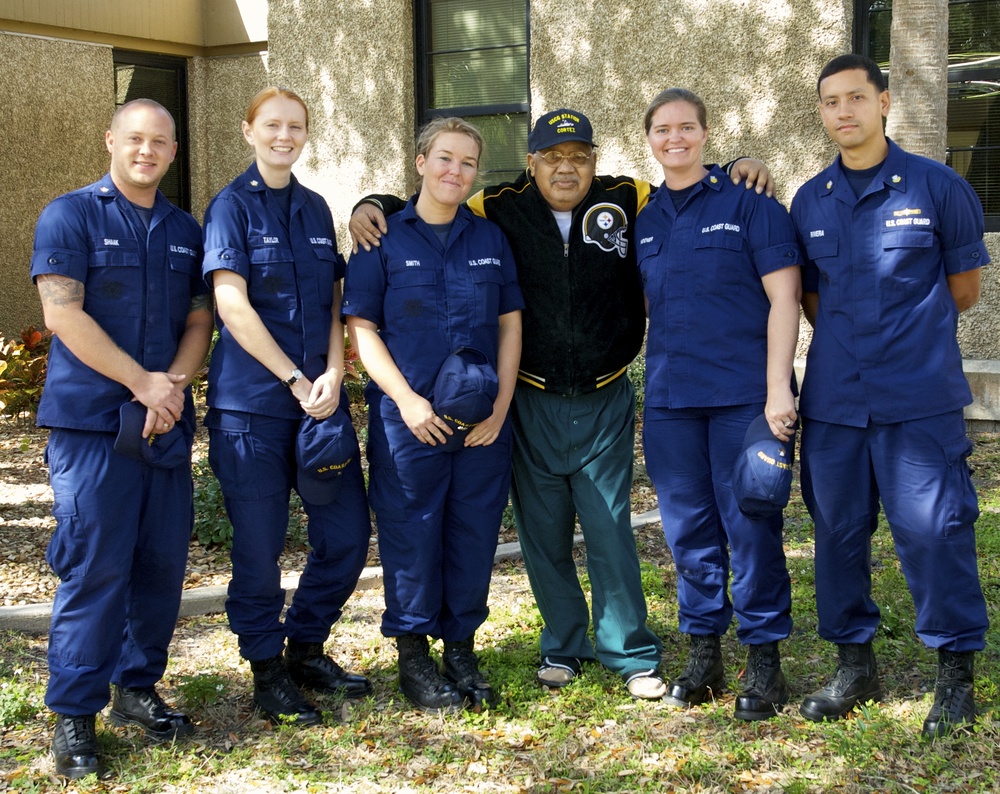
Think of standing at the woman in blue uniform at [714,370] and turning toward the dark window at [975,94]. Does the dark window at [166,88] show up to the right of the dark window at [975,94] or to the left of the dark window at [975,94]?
left

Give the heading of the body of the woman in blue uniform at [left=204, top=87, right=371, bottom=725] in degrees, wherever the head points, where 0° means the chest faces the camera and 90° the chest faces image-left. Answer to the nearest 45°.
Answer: approximately 315°

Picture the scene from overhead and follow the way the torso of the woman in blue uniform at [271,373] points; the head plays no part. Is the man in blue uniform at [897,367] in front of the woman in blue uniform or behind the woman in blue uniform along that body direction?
in front

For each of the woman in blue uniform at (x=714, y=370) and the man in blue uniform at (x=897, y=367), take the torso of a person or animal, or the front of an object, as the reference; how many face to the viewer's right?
0

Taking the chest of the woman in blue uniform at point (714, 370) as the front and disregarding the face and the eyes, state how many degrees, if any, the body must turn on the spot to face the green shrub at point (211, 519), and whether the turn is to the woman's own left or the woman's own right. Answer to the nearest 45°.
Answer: approximately 90° to the woman's own right

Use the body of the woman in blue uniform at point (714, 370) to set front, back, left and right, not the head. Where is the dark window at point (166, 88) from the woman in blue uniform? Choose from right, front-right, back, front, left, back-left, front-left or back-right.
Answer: right

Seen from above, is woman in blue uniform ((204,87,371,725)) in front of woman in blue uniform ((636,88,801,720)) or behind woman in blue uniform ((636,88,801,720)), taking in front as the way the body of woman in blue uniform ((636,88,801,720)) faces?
in front

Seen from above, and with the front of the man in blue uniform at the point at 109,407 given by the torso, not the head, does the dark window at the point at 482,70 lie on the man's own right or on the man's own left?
on the man's own left
